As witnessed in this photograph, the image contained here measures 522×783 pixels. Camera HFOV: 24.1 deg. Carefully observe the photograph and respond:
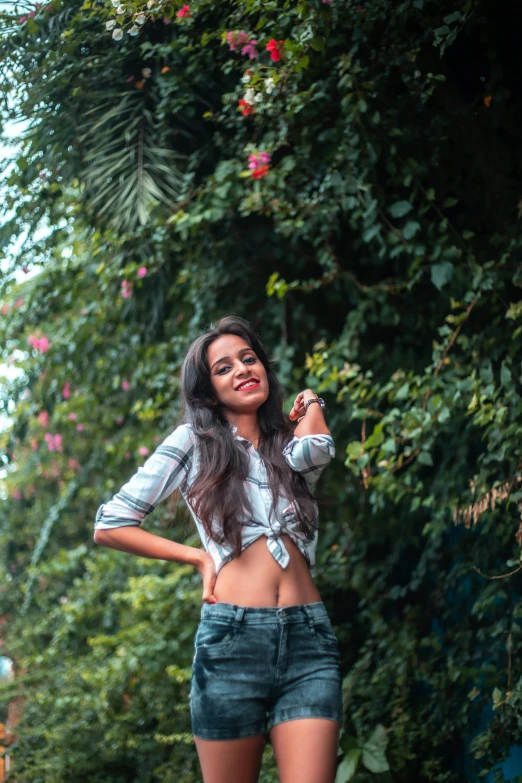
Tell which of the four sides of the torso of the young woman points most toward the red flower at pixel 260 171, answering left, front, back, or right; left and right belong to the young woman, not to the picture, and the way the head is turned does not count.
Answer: back

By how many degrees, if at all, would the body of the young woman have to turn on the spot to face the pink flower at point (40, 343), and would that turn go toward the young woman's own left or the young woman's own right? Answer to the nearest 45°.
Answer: approximately 180°

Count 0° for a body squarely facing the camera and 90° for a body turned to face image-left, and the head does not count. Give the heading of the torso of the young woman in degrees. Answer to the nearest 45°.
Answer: approximately 0°
